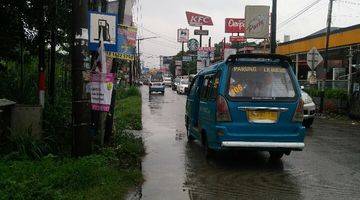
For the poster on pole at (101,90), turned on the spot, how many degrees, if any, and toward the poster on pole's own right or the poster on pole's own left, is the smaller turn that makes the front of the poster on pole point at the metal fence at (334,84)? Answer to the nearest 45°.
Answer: approximately 135° to the poster on pole's own left

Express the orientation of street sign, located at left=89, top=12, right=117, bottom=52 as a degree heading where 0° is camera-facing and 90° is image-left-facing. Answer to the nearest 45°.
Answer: approximately 0°

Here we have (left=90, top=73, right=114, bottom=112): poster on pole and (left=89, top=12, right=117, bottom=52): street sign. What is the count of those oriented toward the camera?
2

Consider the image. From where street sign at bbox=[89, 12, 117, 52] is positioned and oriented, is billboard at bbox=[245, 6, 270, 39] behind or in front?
behind

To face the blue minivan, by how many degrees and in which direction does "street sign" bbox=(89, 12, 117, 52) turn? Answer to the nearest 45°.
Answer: approximately 90° to its left

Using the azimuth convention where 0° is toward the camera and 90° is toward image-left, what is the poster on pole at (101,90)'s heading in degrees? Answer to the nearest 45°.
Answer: approximately 0°

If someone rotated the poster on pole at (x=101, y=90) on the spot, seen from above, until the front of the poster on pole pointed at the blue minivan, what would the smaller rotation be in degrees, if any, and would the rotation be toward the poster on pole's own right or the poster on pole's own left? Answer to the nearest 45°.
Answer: approximately 90° to the poster on pole's own left
